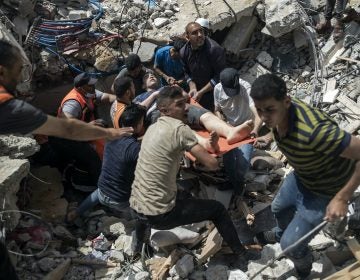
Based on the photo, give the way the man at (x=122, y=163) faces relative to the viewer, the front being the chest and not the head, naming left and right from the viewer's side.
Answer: facing away from the viewer and to the right of the viewer

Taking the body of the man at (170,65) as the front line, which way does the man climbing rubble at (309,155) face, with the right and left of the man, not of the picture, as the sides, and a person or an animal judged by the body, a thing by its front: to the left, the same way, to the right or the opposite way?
to the right

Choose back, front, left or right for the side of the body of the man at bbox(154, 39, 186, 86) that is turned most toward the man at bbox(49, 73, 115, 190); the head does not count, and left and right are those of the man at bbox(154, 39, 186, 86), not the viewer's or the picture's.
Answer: right

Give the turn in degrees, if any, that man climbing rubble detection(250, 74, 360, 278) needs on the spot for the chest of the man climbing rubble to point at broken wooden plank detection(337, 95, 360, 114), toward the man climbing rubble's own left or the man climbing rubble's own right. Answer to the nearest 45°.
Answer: approximately 135° to the man climbing rubble's own right

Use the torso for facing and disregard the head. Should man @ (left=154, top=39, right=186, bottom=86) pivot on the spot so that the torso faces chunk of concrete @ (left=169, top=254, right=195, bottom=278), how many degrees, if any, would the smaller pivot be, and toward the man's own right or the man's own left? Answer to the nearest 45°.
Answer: approximately 45° to the man's own right

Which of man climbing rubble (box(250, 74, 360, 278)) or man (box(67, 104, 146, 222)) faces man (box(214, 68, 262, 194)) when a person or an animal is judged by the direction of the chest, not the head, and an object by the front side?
man (box(67, 104, 146, 222))

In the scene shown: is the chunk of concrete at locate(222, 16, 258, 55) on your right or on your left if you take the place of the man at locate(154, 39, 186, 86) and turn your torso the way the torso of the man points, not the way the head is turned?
on your left

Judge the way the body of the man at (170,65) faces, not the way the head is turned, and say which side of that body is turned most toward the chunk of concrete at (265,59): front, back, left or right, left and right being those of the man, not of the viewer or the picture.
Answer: left

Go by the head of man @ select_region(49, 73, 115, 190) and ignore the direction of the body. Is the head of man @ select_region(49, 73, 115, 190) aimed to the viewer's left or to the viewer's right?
to the viewer's right

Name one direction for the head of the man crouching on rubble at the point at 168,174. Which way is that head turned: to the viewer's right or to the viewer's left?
to the viewer's right
